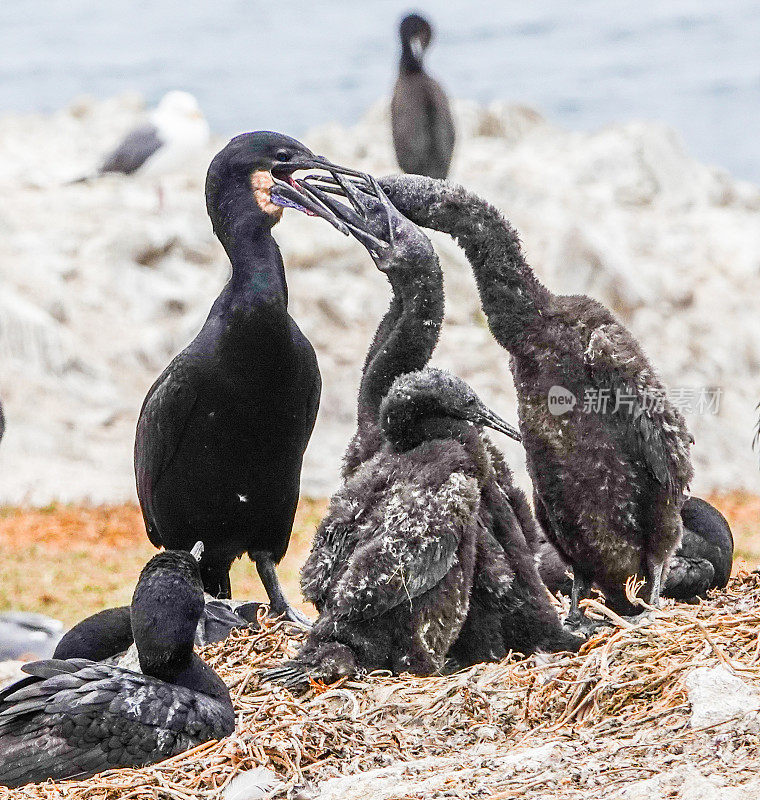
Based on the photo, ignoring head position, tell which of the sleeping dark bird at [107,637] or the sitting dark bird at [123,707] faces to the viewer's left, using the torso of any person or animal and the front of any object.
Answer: the sleeping dark bird at [107,637]

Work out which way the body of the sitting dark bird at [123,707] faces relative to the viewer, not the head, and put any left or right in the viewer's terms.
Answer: facing to the right of the viewer

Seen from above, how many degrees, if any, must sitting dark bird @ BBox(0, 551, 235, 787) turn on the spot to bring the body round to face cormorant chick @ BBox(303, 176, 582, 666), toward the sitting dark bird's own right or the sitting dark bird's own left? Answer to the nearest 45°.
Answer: approximately 45° to the sitting dark bird's own left

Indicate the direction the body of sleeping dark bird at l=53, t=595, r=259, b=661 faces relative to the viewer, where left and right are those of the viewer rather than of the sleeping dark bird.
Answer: facing to the left of the viewer

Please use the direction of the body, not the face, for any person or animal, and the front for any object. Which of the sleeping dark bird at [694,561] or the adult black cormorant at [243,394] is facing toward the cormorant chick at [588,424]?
the adult black cormorant

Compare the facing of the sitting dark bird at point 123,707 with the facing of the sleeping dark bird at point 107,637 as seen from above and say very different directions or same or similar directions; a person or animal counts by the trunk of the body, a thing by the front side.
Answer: very different directions

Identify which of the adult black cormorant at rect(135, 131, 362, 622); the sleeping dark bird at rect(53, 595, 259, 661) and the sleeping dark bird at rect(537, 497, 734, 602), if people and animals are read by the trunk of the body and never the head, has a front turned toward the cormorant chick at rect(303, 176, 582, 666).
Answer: the adult black cormorant

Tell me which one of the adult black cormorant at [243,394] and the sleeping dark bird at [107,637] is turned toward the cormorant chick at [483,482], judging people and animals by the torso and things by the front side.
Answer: the adult black cormorant

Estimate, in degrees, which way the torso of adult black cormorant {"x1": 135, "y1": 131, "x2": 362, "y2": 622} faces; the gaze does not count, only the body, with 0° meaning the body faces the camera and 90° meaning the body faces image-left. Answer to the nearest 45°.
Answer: approximately 315°

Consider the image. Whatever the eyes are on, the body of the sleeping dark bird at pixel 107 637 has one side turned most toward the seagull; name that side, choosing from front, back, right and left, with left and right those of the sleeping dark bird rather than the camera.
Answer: right

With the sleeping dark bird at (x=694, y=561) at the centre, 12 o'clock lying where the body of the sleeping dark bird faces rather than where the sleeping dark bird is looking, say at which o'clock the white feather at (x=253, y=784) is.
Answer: The white feather is roughly at 4 o'clock from the sleeping dark bird.

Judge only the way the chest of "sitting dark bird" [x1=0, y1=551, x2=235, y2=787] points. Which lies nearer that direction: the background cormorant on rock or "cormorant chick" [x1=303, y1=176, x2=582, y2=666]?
the cormorant chick

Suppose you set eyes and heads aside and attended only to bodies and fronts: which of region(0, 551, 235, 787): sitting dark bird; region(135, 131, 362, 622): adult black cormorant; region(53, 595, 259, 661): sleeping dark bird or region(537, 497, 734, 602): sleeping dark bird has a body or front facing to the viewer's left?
region(53, 595, 259, 661): sleeping dark bird

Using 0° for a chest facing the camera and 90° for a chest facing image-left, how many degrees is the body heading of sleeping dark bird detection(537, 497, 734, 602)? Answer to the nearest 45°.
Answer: approximately 270°
